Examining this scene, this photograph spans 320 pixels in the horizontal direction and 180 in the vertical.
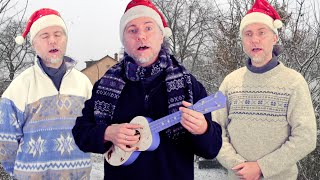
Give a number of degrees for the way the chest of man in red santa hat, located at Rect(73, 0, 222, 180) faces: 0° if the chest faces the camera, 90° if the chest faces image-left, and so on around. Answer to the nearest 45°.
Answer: approximately 0°

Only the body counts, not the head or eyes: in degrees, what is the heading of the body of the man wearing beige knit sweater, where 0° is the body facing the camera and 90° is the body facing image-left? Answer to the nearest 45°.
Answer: approximately 45°

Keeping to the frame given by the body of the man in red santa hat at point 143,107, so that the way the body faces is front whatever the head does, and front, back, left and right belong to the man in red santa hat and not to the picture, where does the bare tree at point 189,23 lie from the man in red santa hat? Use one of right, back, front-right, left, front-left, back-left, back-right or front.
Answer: back

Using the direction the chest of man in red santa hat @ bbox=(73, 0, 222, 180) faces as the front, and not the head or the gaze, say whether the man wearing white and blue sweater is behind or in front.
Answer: behind

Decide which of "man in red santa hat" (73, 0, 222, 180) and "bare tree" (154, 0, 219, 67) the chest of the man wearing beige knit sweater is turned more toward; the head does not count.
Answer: the man in red santa hat

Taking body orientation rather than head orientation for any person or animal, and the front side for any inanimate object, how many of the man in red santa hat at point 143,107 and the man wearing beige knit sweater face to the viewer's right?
0

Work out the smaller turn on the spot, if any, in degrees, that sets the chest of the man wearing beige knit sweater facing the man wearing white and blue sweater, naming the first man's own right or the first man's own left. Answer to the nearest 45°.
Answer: approximately 45° to the first man's own right

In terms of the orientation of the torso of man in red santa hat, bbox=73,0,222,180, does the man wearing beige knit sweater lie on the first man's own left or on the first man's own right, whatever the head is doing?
on the first man's own left
